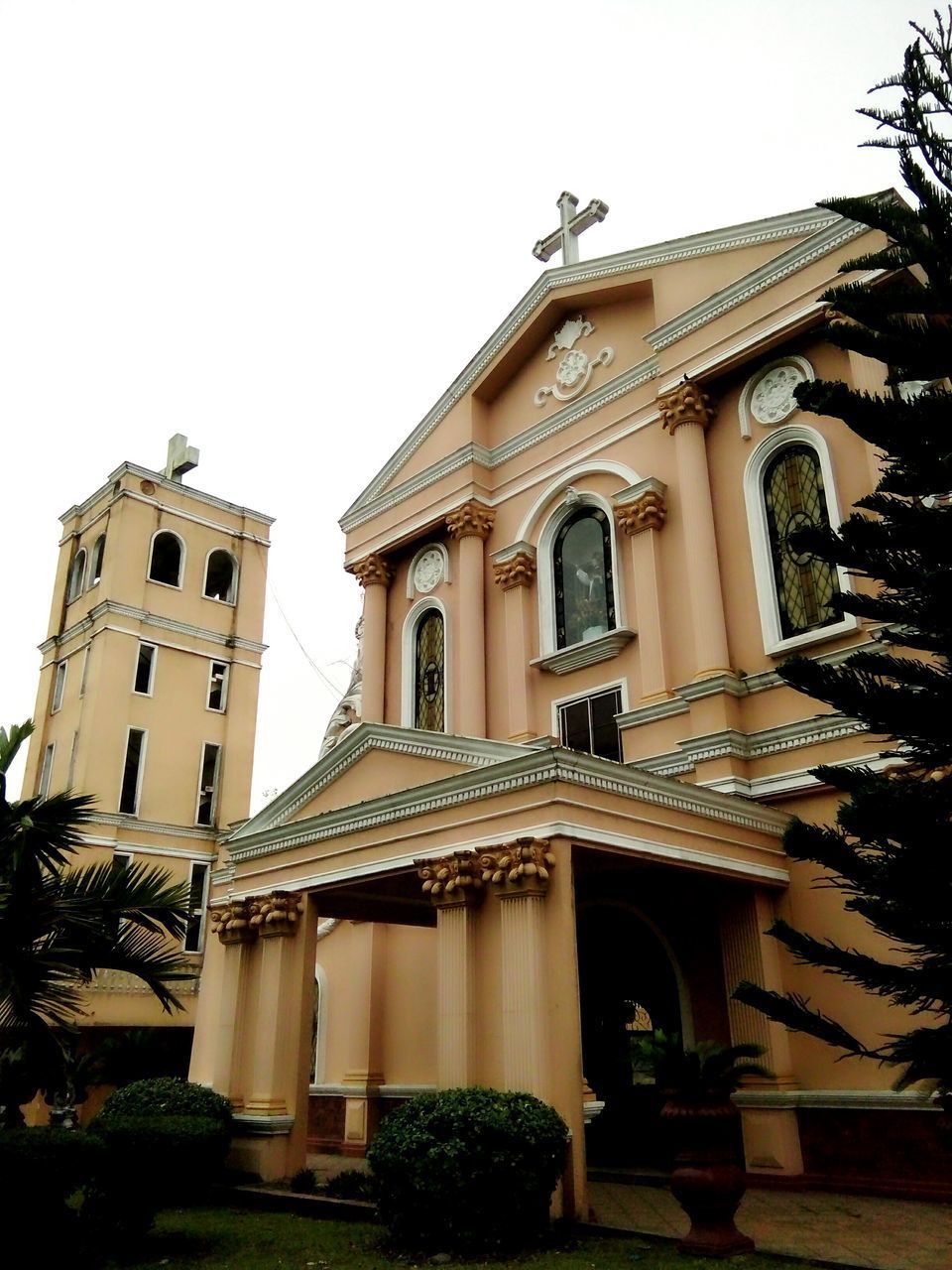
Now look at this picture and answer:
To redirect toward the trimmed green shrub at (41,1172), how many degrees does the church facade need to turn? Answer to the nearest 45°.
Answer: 0° — it already faces it

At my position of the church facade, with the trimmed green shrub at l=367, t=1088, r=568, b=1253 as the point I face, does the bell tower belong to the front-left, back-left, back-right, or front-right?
back-right

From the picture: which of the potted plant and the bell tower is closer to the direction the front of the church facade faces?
the potted plant

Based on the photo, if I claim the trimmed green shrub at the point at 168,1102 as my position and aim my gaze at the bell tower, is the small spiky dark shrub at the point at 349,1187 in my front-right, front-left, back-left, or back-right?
back-right

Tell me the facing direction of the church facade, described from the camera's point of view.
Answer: facing the viewer and to the left of the viewer

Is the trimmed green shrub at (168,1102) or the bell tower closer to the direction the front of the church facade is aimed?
the trimmed green shrub

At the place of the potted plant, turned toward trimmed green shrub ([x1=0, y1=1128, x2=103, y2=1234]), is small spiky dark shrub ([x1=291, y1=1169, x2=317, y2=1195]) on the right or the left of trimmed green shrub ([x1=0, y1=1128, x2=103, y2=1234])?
right

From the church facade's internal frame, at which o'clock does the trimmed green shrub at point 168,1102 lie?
The trimmed green shrub is roughly at 1 o'clock from the church facade.

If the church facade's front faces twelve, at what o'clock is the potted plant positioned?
The potted plant is roughly at 10 o'clock from the church facade.

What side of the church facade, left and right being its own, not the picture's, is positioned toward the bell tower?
right
